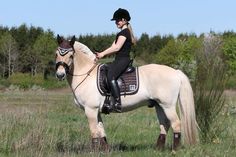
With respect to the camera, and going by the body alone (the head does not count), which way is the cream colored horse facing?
to the viewer's left

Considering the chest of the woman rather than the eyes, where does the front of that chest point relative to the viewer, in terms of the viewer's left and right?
facing to the left of the viewer

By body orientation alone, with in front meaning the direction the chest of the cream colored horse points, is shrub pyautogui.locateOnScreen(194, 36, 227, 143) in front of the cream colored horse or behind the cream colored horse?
behind
